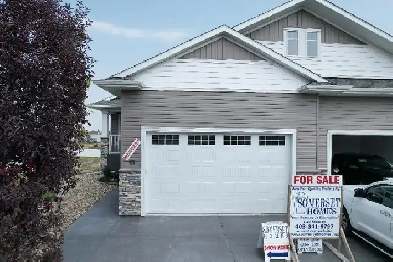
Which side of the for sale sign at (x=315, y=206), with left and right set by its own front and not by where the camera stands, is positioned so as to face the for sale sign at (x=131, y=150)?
right

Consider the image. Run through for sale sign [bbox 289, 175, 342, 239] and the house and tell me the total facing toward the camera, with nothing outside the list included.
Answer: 2

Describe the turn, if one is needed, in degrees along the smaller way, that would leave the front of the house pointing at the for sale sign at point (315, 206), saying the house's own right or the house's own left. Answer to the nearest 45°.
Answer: approximately 45° to the house's own left

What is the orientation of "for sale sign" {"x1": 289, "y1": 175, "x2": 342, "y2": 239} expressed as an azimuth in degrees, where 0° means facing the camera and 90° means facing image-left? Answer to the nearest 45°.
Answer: approximately 0°

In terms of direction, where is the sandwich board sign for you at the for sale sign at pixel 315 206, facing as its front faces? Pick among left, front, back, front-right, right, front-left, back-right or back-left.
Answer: front-right

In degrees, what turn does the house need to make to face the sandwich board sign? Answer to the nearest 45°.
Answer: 0° — it already faces it
